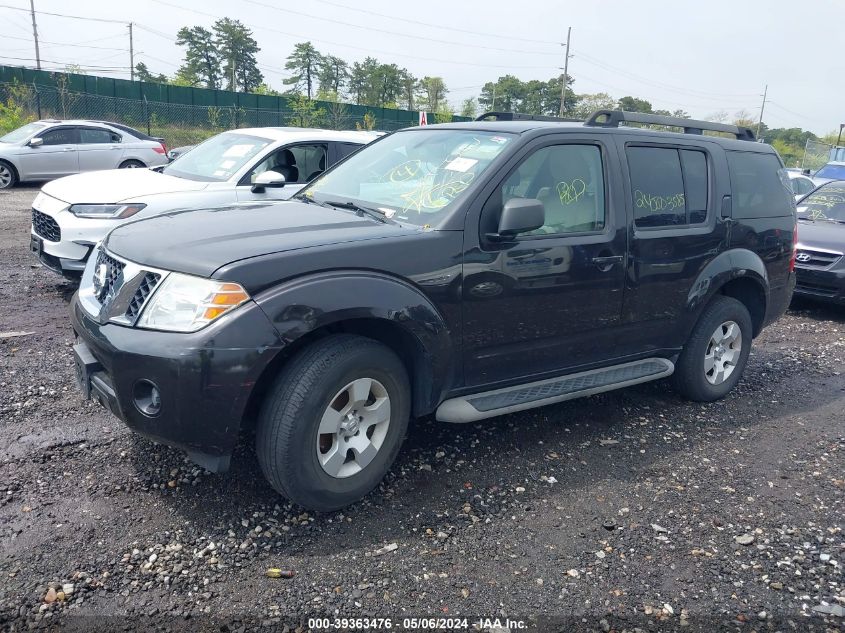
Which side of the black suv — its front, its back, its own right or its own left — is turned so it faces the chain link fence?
right

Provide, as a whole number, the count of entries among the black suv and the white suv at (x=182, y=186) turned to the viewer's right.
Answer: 0

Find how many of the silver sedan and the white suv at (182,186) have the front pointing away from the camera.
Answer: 0

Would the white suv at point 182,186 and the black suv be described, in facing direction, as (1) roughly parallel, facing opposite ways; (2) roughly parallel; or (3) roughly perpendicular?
roughly parallel

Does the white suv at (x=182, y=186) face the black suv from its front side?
no

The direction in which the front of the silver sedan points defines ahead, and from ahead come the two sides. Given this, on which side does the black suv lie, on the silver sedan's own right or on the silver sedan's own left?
on the silver sedan's own left

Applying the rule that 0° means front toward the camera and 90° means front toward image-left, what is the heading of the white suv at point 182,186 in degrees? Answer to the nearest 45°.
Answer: approximately 45°

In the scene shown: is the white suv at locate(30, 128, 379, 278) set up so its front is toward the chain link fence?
no

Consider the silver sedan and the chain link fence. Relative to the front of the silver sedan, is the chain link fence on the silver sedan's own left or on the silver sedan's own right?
on the silver sedan's own right

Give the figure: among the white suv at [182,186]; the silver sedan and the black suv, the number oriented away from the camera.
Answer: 0

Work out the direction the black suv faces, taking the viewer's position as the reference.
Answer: facing the viewer and to the left of the viewer

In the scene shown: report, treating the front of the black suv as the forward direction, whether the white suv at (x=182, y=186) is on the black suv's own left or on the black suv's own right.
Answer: on the black suv's own right

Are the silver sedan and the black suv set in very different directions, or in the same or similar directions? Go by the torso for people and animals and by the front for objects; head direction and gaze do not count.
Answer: same or similar directions

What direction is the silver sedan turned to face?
to the viewer's left

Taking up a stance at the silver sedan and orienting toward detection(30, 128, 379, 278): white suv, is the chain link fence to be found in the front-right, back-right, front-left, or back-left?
back-left

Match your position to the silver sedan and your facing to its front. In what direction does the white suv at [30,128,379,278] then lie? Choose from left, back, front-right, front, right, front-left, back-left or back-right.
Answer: left
